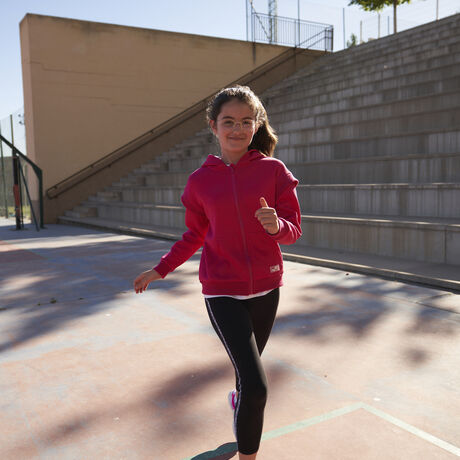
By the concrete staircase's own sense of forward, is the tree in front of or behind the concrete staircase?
behind

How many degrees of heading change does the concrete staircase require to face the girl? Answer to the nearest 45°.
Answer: approximately 45° to its left

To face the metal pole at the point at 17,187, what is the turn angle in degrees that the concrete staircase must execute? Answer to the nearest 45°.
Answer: approximately 45° to its right

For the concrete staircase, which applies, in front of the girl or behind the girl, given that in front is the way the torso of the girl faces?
behind

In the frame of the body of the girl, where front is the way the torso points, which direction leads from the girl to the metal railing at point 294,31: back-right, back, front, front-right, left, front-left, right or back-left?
back

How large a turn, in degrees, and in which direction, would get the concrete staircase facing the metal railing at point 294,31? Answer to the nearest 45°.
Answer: approximately 135° to its right

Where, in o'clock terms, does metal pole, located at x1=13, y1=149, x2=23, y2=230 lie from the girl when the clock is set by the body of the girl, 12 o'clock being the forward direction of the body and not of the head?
The metal pole is roughly at 5 o'clock from the girl.

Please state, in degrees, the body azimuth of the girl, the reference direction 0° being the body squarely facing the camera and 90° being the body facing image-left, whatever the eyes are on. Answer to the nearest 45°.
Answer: approximately 0°

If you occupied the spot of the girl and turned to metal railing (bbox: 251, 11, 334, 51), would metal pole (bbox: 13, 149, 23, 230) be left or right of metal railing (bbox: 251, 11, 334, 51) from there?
left

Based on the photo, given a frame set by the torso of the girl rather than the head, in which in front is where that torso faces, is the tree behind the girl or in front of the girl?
behind
